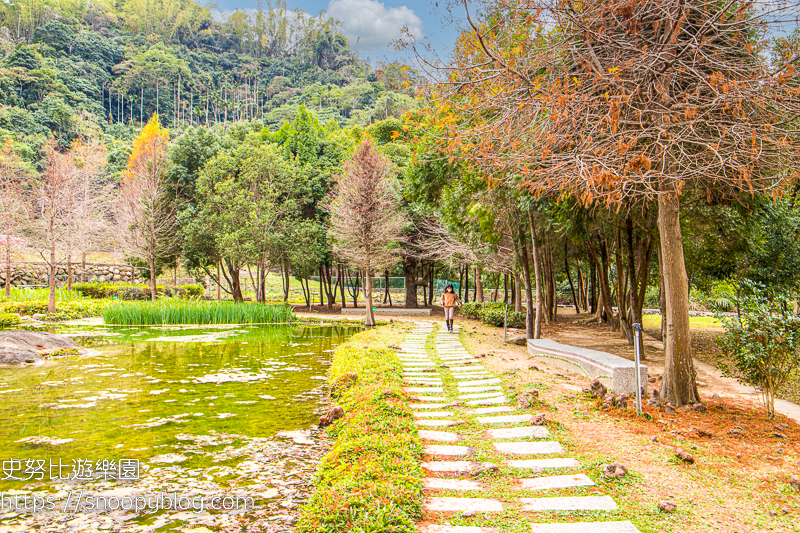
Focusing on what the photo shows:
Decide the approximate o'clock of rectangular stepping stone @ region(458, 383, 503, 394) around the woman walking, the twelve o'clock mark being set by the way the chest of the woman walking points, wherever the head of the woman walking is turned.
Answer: The rectangular stepping stone is roughly at 12 o'clock from the woman walking.

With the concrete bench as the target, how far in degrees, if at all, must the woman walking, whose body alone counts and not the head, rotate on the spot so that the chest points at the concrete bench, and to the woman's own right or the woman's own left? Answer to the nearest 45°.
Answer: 0° — they already face it

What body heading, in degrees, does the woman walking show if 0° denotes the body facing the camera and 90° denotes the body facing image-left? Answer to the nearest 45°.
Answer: approximately 0°

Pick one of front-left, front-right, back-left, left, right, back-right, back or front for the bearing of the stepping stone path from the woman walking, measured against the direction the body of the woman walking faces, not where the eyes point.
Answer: front

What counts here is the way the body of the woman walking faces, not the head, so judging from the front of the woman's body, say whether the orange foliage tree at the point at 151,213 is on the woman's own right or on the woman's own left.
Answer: on the woman's own right

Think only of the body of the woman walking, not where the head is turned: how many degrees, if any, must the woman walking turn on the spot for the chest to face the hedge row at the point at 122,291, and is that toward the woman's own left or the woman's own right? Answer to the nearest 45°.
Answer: approximately 135° to the woman's own right

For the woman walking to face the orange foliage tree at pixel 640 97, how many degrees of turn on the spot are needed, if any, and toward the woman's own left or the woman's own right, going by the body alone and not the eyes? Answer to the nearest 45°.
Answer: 0° — they already face it

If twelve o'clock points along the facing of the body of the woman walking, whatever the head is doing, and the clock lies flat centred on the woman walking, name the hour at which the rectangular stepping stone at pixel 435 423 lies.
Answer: The rectangular stepping stone is roughly at 12 o'clock from the woman walking.

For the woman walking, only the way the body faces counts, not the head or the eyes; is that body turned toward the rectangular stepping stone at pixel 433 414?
yes

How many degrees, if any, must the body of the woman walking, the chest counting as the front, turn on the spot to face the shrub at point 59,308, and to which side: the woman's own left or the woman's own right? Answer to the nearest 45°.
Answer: approximately 90° to the woman's own right

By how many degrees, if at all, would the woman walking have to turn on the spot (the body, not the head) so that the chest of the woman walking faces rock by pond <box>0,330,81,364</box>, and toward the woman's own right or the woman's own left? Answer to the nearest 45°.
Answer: approximately 45° to the woman's own right

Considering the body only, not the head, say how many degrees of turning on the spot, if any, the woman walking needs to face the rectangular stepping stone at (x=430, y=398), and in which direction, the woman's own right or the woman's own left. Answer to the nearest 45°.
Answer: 0° — they already face it
